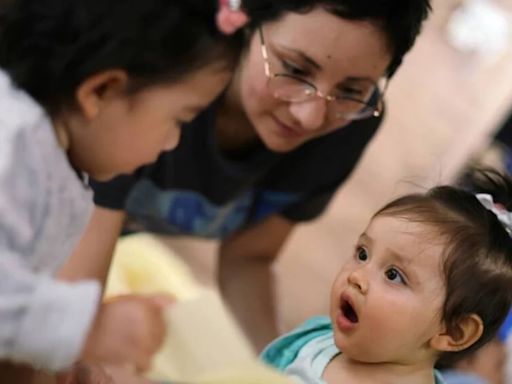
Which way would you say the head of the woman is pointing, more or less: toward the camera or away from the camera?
toward the camera

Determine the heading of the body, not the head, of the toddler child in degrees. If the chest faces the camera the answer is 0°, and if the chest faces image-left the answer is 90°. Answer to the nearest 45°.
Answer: approximately 270°

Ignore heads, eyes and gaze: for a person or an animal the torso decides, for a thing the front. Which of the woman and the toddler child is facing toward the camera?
the woman

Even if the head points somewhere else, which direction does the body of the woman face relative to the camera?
toward the camera

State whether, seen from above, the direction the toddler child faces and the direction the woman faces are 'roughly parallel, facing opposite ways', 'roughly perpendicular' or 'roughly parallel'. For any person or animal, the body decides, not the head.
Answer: roughly perpendicular
